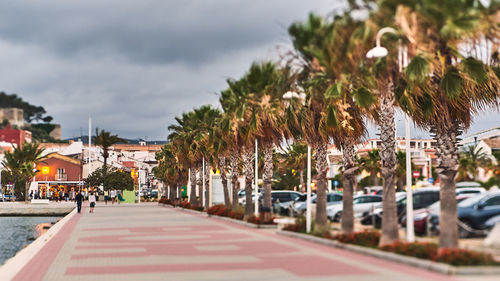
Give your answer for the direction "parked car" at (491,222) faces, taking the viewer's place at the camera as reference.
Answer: facing the viewer and to the left of the viewer

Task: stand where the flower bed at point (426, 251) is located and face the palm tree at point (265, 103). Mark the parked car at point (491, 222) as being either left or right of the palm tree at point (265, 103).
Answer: right

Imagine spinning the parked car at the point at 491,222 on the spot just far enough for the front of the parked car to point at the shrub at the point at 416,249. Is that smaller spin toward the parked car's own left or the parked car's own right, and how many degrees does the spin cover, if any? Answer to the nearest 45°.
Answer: approximately 45° to the parked car's own left

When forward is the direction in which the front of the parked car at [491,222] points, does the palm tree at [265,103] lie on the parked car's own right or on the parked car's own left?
on the parked car's own right

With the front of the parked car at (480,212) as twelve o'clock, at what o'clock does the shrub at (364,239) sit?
The shrub is roughly at 12 o'clock from the parked car.

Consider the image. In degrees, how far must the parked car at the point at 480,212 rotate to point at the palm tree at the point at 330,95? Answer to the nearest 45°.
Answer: approximately 45° to its right

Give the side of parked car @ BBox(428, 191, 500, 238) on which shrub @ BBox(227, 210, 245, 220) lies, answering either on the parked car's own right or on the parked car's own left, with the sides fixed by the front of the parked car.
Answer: on the parked car's own right

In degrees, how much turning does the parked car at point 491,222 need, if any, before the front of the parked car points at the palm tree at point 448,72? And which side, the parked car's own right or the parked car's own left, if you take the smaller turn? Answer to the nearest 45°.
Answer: approximately 45° to the parked car's own left

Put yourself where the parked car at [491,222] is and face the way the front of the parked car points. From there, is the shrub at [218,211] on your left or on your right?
on your right
